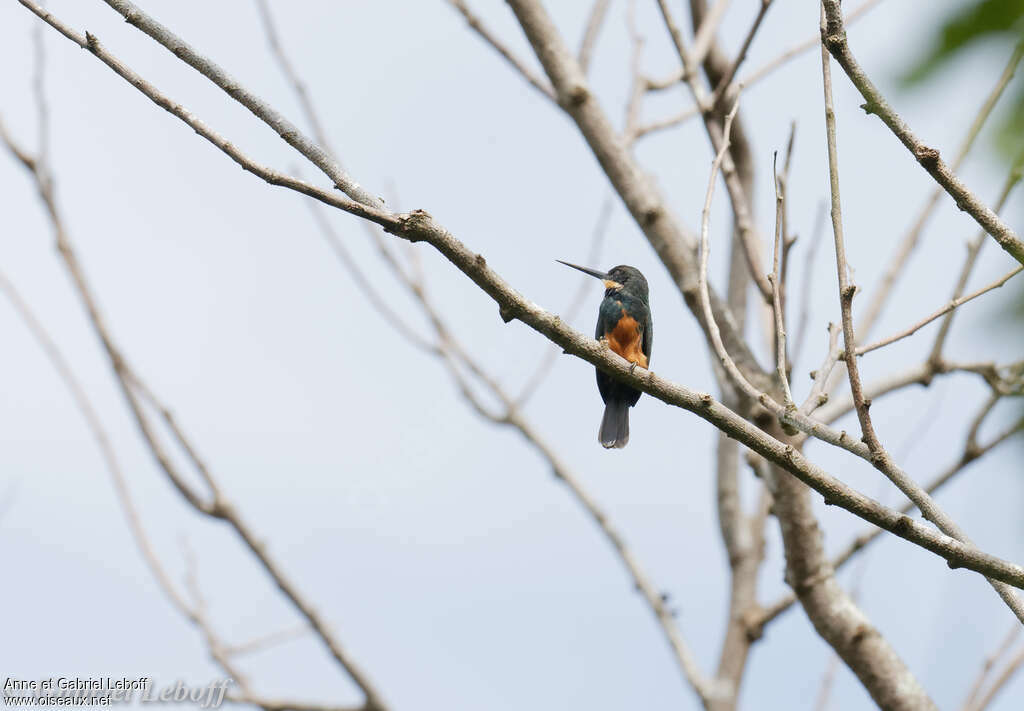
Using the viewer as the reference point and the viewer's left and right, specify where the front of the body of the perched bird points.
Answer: facing the viewer and to the left of the viewer

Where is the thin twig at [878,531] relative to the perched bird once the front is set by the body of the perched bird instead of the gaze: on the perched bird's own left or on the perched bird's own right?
on the perched bird's own left

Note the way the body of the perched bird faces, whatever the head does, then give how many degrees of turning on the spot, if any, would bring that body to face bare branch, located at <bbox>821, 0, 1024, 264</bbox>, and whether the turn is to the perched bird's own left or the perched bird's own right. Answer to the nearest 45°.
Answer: approximately 45° to the perched bird's own left

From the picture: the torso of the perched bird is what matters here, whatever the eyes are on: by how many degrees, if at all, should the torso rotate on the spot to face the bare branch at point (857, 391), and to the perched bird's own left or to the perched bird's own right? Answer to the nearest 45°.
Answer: approximately 45° to the perched bird's own left
